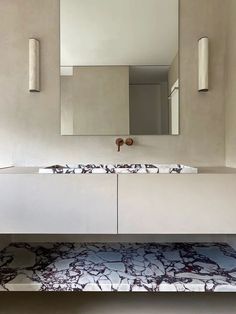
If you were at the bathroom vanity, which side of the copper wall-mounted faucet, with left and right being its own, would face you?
front

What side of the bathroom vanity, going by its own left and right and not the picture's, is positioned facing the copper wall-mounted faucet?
back

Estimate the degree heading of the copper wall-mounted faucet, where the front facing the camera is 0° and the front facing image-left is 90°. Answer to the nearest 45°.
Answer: approximately 0°

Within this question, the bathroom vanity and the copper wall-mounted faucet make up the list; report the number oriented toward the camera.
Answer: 2

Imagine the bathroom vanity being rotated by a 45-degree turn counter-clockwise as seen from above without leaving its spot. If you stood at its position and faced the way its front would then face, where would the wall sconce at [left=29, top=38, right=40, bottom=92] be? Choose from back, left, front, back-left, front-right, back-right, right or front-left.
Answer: back

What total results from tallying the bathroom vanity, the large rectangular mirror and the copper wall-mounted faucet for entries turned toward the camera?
3

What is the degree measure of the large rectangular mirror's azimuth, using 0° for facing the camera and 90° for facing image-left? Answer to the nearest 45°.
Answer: approximately 0°

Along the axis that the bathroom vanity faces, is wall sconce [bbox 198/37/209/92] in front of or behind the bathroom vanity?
behind
